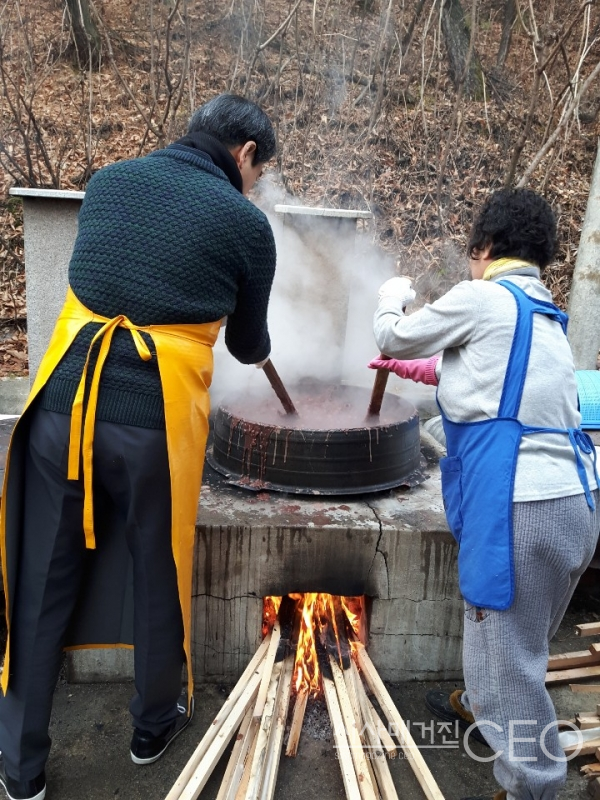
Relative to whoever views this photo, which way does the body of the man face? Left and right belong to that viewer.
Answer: facing away from the viewer and to the right of the viewer

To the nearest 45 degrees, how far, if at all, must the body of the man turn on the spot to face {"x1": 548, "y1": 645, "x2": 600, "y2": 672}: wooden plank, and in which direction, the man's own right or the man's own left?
approximately 45° to the man's own right

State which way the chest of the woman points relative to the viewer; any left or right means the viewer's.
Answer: facing away from the viewer and to the left of the viewer

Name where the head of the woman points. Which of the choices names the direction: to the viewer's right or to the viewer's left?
to the viewer's left

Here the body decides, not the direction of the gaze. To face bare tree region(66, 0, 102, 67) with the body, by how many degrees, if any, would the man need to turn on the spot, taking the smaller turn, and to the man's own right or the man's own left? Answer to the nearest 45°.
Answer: approximately 45° to the man's own left

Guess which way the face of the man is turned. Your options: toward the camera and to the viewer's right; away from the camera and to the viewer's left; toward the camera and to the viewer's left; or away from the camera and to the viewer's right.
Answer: away from the camera and to the viewer's right
